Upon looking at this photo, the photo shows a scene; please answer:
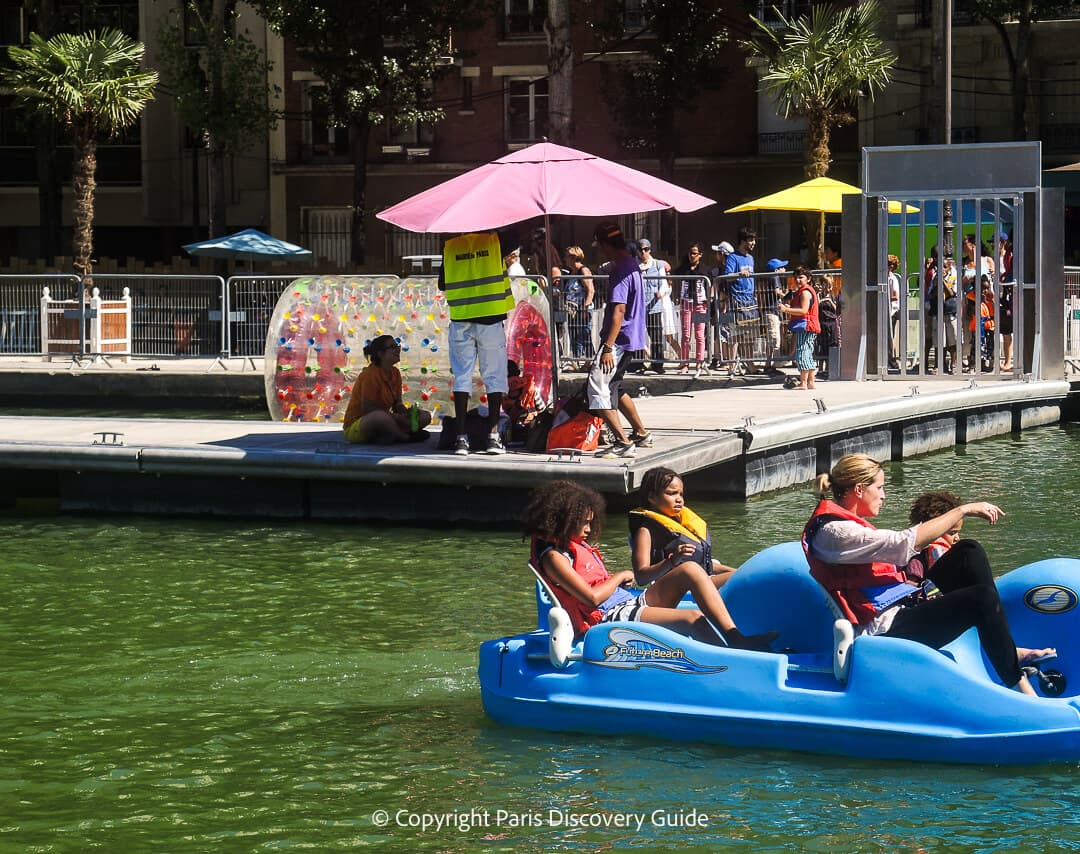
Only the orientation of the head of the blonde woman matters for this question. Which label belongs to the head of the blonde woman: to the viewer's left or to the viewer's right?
to the viewer's right

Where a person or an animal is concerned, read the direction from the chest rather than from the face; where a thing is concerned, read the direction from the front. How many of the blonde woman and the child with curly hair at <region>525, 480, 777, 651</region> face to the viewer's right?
2

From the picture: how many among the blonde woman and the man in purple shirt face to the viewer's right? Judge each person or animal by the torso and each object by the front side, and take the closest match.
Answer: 1

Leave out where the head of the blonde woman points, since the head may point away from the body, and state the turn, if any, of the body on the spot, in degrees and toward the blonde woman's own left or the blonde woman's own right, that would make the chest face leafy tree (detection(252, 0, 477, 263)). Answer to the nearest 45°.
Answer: approximately 90° to the blonde woman's own left

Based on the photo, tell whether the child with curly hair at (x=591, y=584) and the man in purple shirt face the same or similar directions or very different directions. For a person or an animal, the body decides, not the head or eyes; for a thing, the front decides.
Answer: very different directions

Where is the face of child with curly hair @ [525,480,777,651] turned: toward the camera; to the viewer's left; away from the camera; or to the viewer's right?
to the viewer's right

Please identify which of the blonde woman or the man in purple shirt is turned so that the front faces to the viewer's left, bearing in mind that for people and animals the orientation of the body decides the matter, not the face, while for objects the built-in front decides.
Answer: the man in purple shirt

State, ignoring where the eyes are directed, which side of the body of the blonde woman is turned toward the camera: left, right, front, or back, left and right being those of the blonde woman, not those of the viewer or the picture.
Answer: right

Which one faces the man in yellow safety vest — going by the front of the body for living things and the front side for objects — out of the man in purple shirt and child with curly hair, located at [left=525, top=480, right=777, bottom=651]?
the man in purple shirt

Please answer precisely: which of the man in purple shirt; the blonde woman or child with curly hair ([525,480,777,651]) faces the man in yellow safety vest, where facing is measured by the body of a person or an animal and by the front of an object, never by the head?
the man in purple shirt

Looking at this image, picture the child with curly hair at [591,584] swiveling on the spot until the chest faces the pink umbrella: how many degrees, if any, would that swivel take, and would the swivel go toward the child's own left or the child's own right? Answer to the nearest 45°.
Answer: approximately 90° to the child's own left

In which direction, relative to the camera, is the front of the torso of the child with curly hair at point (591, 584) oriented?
to the viewer's right

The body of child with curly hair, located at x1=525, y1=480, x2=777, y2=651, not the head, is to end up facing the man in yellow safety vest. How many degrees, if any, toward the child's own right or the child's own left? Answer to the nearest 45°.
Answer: approximately 90° to the child's own left

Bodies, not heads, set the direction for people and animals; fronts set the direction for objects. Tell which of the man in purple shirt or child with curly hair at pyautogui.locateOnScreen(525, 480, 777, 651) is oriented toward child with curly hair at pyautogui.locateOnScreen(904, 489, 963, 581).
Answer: child with curly hair at pyautogui.locateOnScreen(525, 480, 777, 651)

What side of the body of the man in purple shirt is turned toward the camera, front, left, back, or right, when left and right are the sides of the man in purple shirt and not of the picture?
left
